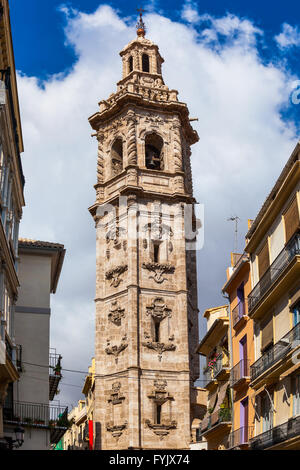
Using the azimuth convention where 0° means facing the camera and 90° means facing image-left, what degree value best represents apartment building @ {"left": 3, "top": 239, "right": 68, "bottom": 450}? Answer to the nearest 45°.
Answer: approximately 270°

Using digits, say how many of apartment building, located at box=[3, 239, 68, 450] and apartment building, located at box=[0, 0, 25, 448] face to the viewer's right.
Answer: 2

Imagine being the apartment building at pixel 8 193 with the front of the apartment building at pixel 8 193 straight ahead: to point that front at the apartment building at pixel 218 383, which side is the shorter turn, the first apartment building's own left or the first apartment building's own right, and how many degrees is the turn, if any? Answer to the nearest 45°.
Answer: approximately 45° to the first apartment building's own left

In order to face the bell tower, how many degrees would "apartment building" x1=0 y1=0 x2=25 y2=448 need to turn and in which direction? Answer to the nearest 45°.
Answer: approximately 90° to its left

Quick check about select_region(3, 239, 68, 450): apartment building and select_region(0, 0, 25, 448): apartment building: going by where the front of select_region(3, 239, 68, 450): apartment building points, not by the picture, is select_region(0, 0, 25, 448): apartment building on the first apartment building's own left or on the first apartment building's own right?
on the first apartment building's own right

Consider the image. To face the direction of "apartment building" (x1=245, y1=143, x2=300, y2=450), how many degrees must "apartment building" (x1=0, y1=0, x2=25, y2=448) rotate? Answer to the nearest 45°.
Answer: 0° — it already faces it

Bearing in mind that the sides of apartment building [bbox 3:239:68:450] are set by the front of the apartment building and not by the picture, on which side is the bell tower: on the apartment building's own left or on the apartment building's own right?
on the apartment building's own left

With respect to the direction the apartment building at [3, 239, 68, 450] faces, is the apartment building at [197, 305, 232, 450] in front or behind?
in front

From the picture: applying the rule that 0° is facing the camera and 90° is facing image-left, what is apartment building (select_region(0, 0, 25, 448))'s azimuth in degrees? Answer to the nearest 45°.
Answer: approximately 270°

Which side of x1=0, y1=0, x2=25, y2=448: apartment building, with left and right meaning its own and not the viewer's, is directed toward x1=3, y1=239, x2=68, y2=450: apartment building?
left
